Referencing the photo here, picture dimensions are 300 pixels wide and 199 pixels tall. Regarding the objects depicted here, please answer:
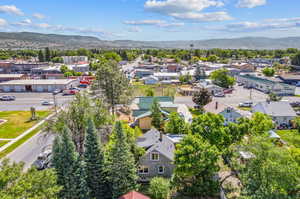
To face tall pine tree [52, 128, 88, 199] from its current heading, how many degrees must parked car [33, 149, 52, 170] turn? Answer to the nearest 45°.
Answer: approximately 45° to its left

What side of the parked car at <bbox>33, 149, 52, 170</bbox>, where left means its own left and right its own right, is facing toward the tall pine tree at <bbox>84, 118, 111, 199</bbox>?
left

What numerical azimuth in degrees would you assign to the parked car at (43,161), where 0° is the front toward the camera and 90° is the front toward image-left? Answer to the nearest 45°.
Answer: approximately 45°

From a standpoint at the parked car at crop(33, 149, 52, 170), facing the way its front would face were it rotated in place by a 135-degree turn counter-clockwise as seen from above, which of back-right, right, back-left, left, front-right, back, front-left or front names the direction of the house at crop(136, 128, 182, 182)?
front-right

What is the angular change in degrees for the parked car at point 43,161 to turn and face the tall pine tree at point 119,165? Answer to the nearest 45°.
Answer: approximately 90° to its left

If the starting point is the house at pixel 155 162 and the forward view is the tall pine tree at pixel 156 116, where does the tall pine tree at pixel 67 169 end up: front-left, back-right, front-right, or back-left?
back-left

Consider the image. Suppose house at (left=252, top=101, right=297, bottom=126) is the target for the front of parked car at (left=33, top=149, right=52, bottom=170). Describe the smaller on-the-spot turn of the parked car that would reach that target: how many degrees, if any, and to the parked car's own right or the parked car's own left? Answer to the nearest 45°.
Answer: approximately 135° to the parked car's own left
